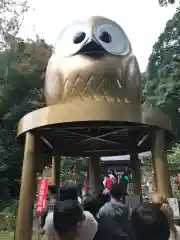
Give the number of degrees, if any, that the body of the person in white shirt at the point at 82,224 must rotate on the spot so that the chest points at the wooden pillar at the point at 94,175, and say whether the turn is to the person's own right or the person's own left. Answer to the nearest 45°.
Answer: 0° — they already face it

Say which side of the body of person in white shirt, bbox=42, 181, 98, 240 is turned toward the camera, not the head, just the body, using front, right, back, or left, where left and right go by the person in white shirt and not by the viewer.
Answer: back

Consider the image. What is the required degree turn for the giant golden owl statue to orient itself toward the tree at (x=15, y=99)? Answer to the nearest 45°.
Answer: approximately 135° to its right

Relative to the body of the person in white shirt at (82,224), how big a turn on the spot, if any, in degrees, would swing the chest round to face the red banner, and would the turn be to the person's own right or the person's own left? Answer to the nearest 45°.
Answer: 0° — they already face it

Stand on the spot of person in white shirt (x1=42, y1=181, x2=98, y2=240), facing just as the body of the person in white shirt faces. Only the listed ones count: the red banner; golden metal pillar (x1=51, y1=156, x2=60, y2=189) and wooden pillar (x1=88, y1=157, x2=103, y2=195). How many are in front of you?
3

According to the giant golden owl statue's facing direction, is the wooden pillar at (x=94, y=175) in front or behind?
behind

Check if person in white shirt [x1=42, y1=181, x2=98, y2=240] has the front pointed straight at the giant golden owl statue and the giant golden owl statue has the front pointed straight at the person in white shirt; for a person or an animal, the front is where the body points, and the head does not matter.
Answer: yes

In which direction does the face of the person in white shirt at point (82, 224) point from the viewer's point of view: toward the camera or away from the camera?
away from the camera

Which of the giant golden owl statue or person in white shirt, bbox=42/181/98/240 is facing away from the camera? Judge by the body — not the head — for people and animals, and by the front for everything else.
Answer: the person in white shirt

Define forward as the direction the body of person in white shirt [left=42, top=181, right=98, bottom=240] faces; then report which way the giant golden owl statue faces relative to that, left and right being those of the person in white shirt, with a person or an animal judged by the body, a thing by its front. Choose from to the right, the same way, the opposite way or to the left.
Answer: the opposite way

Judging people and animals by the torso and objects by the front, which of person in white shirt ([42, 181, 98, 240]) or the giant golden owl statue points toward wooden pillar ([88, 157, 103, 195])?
the person in white shirt
